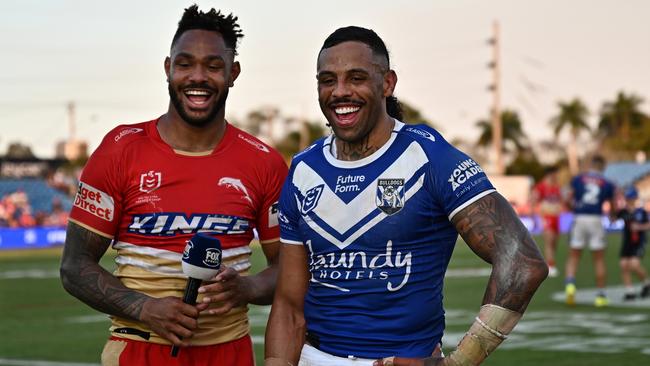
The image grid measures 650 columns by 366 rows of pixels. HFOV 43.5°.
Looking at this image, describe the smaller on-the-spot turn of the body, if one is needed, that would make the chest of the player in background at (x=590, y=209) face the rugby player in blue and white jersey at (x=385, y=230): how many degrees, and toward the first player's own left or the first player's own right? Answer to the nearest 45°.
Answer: approximately 180°

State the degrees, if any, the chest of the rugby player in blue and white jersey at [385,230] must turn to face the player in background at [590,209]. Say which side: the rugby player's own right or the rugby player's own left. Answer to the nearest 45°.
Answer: approximately 135° to the rugby player's own right

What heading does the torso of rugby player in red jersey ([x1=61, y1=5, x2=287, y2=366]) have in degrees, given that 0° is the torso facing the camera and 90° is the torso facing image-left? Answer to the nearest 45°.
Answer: approximately 0°

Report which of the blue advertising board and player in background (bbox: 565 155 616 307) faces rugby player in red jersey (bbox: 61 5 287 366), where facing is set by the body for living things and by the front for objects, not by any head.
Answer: the blue advertising board

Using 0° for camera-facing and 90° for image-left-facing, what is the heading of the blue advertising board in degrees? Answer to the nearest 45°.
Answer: approximately 0°

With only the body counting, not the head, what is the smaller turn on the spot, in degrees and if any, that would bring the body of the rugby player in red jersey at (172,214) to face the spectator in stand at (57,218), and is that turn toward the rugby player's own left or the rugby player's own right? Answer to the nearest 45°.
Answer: approximately 180°

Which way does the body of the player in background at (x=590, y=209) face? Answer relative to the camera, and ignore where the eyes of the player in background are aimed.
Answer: away from the camera

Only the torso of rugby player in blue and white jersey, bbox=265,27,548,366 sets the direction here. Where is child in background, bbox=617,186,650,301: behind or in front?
behind

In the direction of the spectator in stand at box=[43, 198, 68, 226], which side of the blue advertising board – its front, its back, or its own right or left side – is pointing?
back

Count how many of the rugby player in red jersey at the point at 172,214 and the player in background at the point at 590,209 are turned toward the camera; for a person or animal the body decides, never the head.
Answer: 1

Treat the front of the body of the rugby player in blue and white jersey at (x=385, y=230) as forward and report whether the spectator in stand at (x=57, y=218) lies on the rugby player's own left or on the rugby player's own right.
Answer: on the rugby player's own right
